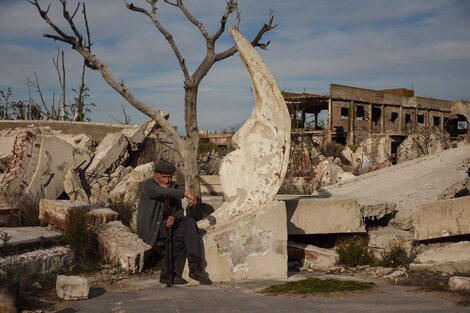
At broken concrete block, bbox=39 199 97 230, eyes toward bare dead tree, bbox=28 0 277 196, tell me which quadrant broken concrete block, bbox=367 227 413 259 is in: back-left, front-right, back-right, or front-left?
front-right

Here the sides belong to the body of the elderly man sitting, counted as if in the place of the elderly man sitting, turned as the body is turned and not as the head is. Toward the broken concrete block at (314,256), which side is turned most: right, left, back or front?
left

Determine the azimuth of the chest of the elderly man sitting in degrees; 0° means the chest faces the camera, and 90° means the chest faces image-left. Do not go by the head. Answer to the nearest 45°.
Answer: approximately 315°

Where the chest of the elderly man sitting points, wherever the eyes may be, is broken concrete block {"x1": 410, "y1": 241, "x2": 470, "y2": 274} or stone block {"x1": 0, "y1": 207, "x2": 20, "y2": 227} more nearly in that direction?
the broken concrete block

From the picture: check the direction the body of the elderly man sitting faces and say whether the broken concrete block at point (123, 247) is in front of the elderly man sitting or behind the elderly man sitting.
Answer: behind

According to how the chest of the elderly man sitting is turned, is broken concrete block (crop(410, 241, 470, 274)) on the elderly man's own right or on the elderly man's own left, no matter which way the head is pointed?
on the elderly man's own left

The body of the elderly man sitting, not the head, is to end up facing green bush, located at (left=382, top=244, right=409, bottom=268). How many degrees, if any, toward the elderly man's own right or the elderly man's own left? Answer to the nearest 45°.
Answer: approximately 45° to the elderly man's own left

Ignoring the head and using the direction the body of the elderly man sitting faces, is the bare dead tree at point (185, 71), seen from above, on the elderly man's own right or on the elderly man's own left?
on the elderly man's own left

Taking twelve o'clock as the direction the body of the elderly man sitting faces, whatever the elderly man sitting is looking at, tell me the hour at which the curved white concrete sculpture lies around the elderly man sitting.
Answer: The curved white concrete sculpture is roughly at 10 o'clock from the elderly man sitting.

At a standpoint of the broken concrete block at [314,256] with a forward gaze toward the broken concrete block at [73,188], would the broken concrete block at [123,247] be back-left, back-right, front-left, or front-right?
front-left

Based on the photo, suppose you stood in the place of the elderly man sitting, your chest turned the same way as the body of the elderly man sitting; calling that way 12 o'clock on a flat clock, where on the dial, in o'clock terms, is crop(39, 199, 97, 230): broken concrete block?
The broken concrete block is roughly at 6 o'clock from the elderly man sitting.

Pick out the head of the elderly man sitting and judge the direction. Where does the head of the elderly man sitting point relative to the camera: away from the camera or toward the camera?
toward the camera
